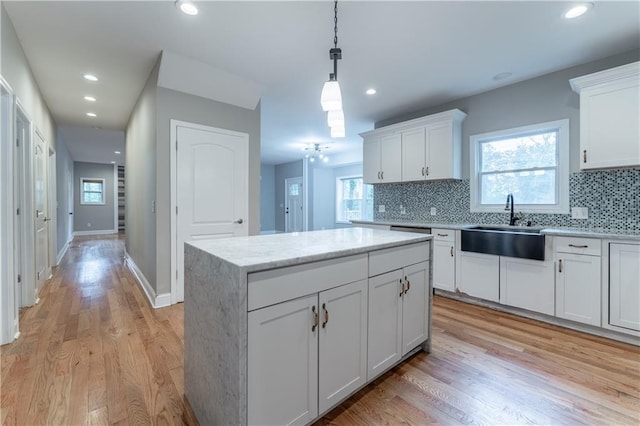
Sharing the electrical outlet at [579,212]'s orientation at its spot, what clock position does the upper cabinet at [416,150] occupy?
The upper cabinet is roughly at 3 o'clock from the electrical outlet.

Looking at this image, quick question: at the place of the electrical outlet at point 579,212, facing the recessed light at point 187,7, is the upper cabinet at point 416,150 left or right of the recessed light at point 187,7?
right

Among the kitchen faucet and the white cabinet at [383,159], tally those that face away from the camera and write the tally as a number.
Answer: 0

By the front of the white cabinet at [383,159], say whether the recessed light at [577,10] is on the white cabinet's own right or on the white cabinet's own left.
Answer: on the white cabinet's own left

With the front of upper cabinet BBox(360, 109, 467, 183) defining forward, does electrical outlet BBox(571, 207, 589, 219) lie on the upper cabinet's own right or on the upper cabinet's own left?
on the upper cabinet's own left

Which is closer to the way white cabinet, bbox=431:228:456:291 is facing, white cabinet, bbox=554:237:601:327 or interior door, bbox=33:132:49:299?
the interior door

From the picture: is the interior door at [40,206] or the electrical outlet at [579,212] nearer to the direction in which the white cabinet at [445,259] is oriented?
the interior door
